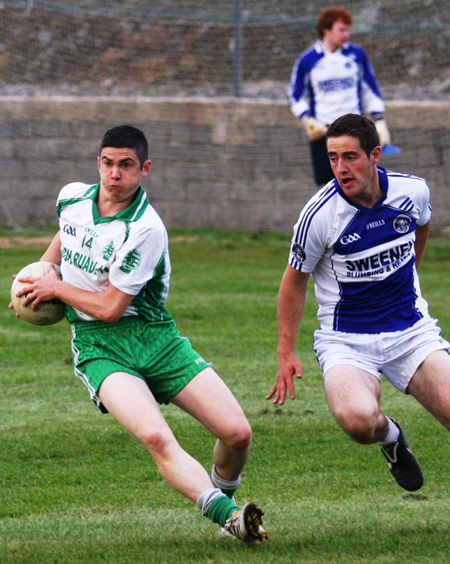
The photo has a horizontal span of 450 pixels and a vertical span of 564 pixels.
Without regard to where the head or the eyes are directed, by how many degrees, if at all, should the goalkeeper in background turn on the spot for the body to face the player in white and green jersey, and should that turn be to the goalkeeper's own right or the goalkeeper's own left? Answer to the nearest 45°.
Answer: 0° — they already face them

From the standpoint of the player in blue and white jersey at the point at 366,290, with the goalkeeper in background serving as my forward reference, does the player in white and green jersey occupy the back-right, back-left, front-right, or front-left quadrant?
back-left

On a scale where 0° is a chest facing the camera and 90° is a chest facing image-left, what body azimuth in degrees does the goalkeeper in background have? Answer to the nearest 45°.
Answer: approximately 0°

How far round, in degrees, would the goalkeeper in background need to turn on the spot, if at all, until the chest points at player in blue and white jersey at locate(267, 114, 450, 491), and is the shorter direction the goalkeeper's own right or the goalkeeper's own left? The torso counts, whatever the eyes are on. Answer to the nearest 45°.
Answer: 0° — they already face them

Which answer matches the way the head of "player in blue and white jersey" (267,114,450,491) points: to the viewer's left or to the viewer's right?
to the viewer's left
